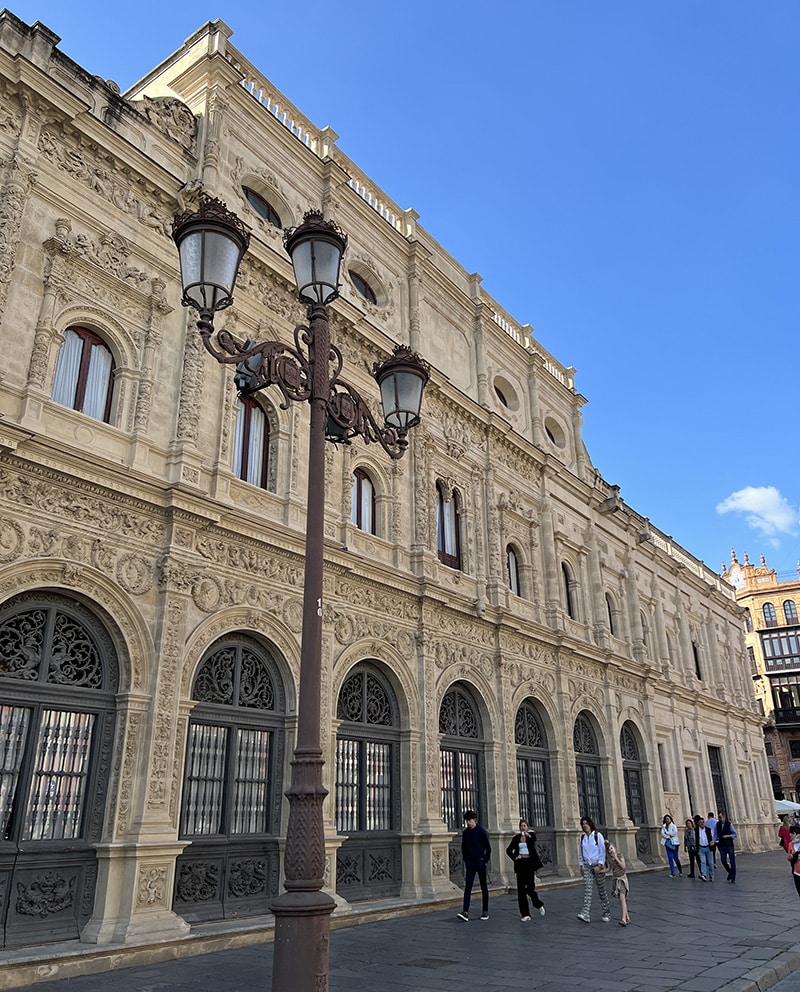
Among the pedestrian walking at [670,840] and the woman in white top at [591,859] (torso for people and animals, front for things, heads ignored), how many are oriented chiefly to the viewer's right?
0

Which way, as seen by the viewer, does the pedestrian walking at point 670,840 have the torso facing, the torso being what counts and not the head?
toward the camera

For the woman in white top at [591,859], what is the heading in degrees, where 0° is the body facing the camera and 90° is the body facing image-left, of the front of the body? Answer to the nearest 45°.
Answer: approximately 45°

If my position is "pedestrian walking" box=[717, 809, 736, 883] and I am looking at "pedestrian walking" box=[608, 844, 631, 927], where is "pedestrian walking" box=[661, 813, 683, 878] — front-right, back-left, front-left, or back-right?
back-right

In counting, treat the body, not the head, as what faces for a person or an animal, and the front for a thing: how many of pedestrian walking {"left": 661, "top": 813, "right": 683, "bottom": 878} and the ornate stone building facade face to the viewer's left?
0

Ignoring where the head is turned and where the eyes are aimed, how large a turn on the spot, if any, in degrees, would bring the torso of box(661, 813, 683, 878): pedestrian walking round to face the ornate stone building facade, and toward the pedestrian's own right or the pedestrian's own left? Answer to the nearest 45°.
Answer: approximately 45° to the pedestrian's own right

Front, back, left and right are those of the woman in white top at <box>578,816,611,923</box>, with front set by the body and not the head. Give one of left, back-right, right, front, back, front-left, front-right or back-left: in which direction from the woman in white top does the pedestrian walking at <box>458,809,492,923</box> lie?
front-right
